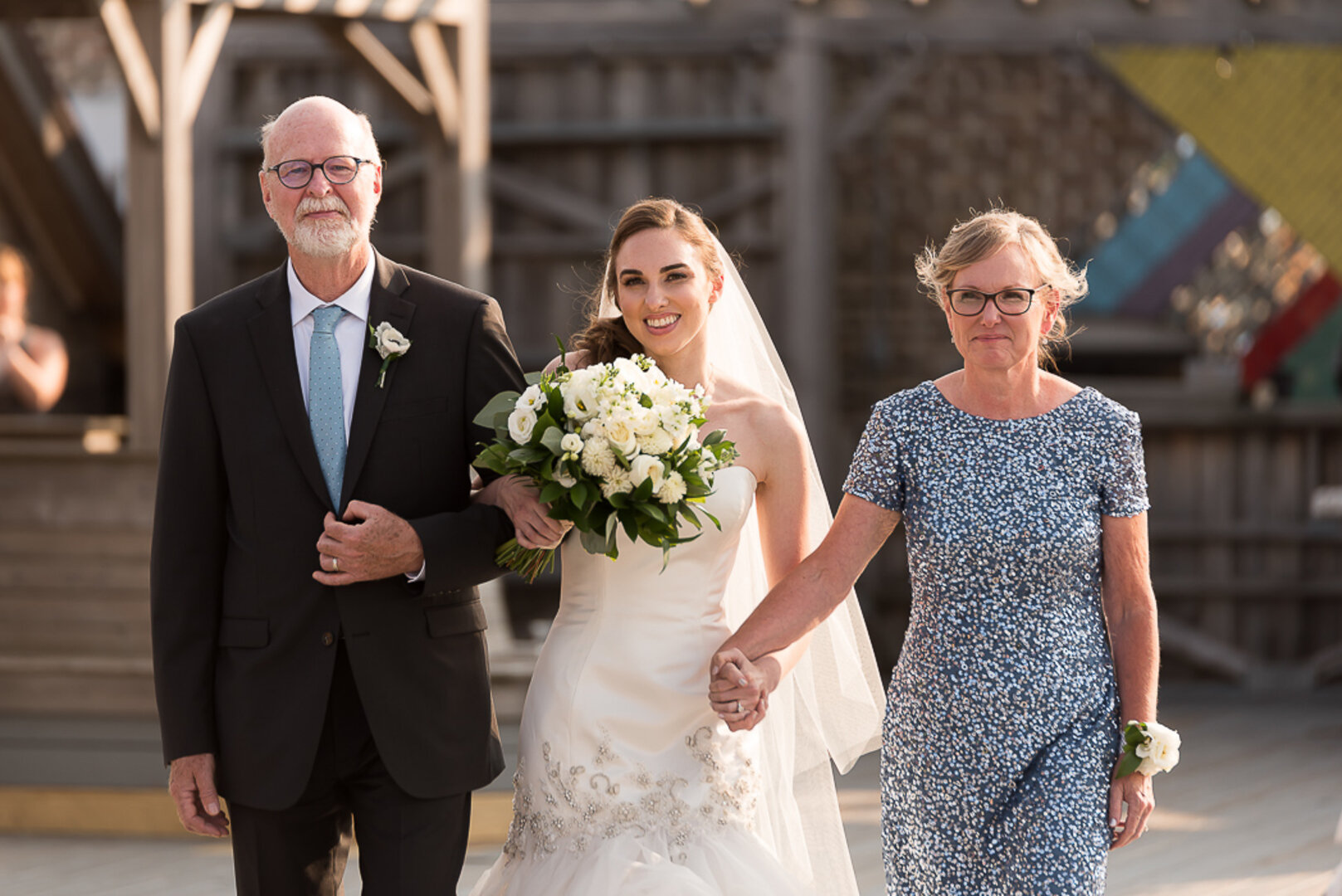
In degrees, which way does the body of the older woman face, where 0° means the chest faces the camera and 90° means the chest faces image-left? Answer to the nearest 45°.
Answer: approximately 0°

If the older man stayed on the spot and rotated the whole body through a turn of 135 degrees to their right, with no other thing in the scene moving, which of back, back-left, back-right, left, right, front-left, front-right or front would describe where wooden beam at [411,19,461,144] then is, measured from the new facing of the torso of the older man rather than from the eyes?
front-right

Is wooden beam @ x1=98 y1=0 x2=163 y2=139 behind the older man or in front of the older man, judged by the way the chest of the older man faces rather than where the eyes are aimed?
behind

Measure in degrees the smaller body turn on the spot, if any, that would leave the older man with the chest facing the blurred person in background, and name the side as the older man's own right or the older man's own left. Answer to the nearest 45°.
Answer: approximately 180°

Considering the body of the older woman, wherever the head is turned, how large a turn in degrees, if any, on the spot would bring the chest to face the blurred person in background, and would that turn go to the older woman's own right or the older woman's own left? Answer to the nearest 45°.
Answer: approximately 135° to the older woman's own right

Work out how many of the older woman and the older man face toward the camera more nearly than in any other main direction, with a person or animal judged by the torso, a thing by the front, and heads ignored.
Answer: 2

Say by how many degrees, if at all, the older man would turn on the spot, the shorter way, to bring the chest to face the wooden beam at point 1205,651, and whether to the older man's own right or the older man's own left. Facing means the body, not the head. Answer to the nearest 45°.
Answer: approximately 135° to the older man's own left

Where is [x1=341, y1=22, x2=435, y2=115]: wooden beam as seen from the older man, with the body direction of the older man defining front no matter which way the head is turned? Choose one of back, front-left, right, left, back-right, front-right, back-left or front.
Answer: back
